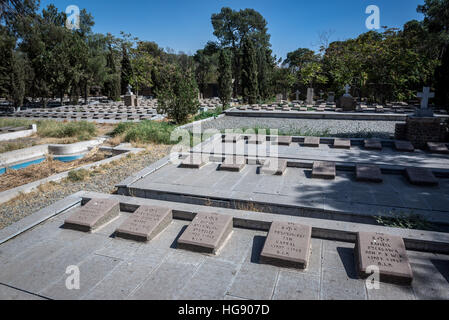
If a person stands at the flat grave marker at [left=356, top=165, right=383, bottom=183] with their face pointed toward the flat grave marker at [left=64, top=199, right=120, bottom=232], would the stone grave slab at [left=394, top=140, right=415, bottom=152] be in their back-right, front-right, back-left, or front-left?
back-right

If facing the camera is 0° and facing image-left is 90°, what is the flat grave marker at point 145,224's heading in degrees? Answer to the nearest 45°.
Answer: approximately 45°

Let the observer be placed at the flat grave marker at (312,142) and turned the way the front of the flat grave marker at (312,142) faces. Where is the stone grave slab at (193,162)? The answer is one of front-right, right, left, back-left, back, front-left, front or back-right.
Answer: front-right

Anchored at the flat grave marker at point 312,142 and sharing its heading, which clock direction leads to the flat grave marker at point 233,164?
the flat grave marker at point 233,164 is roughly at 1 o'clock from the flat grave marker at point 312,142.

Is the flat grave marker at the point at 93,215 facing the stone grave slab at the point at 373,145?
no

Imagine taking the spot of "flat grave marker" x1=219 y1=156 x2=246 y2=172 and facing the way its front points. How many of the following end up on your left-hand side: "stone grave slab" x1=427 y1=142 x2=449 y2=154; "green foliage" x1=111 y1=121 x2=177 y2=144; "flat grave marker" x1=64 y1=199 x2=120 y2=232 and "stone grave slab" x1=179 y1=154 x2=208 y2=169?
1

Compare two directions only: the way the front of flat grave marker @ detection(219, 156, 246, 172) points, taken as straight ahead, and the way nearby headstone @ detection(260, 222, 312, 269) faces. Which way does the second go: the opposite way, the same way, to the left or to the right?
the same way

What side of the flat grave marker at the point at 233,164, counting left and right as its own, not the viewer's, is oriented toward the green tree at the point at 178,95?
back

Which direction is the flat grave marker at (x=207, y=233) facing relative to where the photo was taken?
toward the camera

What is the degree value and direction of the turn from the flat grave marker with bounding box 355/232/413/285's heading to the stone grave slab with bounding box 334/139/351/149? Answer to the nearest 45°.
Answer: approximately 180°

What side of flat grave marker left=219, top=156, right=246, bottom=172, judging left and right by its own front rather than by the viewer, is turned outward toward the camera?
front

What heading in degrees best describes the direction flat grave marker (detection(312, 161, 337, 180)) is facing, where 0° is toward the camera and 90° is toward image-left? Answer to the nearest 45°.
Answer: approximately 0°

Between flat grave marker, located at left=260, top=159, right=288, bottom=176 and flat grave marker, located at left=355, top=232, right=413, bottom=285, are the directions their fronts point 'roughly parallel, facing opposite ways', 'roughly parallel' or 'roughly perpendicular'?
roughly parallel

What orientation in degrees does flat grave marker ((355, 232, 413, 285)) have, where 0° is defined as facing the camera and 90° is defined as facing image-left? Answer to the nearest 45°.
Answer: approximately 0°

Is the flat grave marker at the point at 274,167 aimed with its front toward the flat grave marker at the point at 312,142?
no

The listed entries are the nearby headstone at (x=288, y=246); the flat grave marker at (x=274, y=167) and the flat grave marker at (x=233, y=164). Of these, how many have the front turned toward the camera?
3

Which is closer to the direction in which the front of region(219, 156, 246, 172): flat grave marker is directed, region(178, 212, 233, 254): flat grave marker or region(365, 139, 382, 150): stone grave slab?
the flat grave marker

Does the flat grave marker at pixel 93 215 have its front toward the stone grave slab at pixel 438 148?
no

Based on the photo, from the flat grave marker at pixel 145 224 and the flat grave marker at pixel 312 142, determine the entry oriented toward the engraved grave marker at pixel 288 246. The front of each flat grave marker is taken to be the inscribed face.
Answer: the flat grave marker at pixel 312 142

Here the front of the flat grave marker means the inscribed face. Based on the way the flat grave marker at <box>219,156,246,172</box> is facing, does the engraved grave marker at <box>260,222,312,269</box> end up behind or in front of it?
in front

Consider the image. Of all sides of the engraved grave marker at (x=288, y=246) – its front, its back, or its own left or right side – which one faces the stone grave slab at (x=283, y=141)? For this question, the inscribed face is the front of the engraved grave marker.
back
